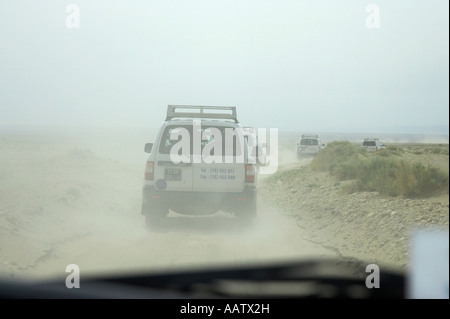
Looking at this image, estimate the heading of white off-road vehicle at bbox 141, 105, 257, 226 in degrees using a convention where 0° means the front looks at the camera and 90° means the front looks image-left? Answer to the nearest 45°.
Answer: approximately 180°

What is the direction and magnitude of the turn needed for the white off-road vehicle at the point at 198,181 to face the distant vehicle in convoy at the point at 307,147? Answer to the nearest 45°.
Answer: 0° — it already faces it
